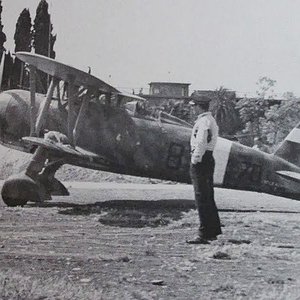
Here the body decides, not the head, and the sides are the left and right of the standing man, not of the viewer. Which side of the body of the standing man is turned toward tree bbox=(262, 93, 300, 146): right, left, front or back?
right

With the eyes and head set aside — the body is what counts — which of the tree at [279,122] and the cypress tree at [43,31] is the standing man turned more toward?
the cypress tree

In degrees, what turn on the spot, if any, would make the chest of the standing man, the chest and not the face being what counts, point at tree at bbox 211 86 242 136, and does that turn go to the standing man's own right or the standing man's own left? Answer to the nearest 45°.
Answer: approximately 90° to the standing man's own right

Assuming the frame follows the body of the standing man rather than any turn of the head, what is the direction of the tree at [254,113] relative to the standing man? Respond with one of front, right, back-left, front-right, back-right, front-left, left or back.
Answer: right

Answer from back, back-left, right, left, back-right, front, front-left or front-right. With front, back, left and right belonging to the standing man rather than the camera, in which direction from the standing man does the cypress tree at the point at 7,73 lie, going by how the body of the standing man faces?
front-right

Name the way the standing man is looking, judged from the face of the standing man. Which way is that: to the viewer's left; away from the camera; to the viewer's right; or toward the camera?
to the viewer's left

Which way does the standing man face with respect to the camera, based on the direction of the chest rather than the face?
to the viewer's left
